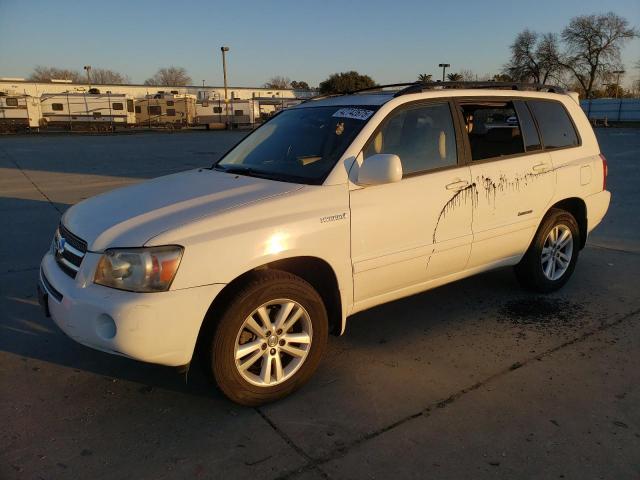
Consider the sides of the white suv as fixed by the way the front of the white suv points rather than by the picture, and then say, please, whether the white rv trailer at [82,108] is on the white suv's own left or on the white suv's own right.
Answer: on the white suv's own right

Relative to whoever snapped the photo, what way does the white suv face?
facing the viewer and to the left of the viewer

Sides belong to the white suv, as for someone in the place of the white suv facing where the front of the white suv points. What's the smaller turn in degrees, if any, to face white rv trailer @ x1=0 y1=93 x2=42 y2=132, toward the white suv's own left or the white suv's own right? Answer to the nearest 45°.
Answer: approximately 90° to the white suv's own right

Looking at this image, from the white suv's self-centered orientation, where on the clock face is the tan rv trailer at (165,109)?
The tan rv trailer is roughly at 4 o'clock from the white suv.

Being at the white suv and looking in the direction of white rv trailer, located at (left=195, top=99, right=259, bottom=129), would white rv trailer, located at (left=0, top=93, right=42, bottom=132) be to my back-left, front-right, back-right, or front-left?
front-left

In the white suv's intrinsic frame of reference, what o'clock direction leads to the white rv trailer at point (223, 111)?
The white rv trailer is roughly at 4 o'clock from the white suv.
